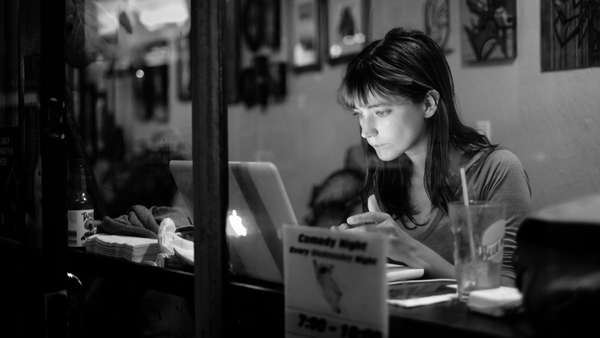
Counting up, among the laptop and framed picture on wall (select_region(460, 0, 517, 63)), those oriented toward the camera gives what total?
1

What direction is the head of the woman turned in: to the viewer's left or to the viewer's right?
to the viewer's left

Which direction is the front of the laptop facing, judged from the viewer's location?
facing away from the viewer and to the right of the viewer

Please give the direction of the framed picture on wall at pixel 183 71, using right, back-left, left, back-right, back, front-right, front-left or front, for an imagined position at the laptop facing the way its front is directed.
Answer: front-left

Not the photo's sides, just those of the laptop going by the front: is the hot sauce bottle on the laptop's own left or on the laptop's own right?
on the laptop's own left

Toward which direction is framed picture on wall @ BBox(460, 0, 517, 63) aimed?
toward the camera

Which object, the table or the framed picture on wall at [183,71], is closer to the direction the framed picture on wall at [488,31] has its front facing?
the table

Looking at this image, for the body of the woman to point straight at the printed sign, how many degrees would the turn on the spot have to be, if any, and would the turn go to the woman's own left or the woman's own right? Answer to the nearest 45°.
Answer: approximately 45° to the woman's own left

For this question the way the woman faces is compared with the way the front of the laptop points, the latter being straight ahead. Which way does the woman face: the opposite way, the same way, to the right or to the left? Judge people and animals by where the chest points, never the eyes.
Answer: the opposite way

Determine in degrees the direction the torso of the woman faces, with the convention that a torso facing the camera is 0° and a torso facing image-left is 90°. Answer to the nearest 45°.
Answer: approximately 45°

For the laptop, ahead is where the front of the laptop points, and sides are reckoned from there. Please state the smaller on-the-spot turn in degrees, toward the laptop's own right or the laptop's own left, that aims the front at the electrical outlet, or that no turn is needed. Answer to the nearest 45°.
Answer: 0° — it already faces it

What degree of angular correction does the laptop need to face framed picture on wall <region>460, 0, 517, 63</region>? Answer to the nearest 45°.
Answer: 0° — it already faces it

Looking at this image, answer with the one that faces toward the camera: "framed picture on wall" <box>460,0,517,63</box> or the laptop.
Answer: the framed picture on wall
